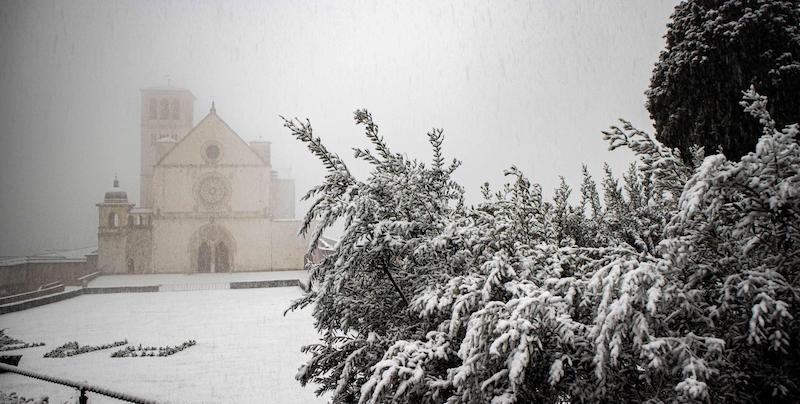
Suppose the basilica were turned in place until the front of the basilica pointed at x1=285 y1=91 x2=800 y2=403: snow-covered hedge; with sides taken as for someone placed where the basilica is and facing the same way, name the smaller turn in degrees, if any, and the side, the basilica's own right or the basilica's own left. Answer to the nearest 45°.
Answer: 0° — it already faces it

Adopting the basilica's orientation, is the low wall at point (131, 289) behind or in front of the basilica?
in front

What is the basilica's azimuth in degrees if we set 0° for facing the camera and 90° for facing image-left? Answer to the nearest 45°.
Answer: approximately 0°

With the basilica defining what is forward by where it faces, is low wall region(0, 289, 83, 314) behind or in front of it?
in front

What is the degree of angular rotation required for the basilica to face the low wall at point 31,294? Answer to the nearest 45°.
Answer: approximately 45° to its right

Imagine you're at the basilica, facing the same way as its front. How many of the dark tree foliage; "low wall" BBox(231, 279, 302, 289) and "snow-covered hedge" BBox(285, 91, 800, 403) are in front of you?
3
